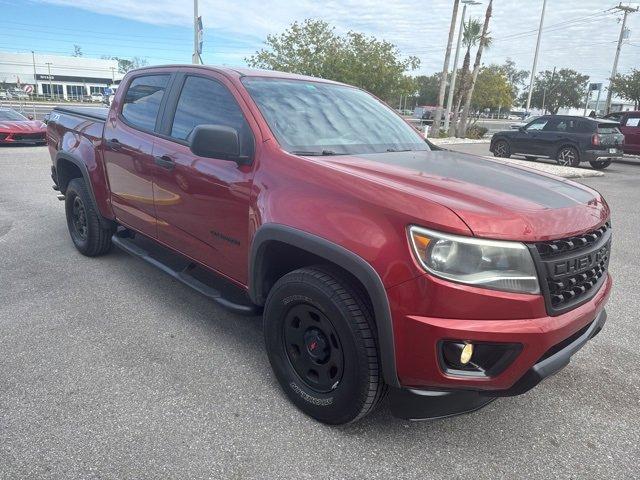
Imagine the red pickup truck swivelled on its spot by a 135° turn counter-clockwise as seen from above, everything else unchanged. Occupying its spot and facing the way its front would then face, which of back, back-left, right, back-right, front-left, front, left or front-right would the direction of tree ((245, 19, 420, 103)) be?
front

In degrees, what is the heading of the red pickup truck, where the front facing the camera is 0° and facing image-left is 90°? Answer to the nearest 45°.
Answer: approximately 315°

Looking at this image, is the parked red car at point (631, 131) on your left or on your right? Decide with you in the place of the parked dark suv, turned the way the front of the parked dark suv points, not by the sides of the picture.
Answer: on your right

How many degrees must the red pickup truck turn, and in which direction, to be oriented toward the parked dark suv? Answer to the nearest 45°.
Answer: approximately 90° to its left

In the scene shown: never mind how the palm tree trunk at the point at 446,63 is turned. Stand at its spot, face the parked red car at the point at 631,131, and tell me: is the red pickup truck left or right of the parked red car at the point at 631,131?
right

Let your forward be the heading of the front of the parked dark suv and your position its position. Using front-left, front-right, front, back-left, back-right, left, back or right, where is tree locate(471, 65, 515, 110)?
front-right

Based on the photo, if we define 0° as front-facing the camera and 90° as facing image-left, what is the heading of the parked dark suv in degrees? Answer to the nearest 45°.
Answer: approximately 135°

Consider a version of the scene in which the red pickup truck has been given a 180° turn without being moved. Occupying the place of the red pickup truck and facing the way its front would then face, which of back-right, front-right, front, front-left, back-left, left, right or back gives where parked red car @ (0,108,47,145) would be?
front

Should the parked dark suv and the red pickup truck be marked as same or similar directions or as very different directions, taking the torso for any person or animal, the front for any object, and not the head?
very different directions

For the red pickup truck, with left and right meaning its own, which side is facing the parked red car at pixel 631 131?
left

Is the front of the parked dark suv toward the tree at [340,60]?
yes
